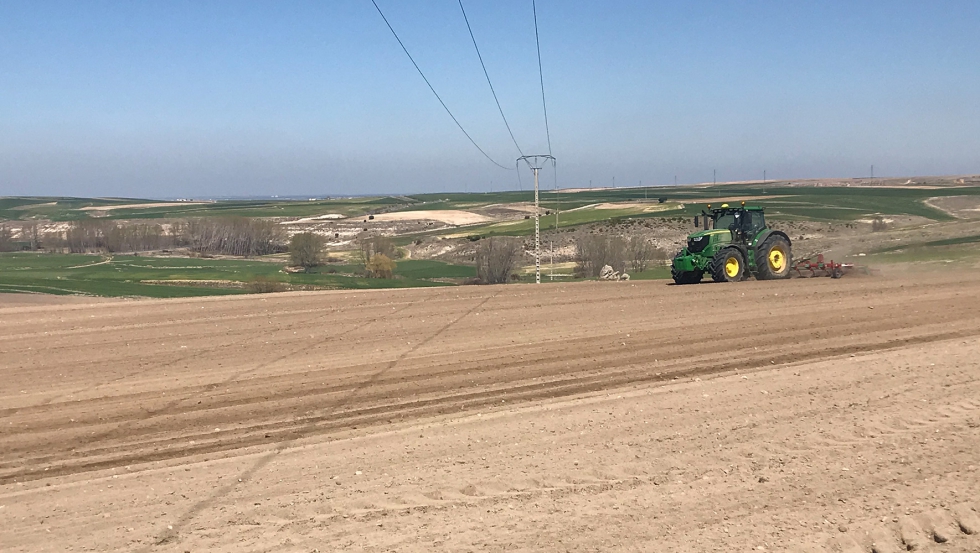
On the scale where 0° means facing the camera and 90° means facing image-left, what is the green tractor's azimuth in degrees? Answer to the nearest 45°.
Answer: approximately 45°

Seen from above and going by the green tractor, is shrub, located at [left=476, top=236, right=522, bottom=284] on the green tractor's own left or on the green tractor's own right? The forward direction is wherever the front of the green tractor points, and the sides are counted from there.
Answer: on the green tractor's own right
